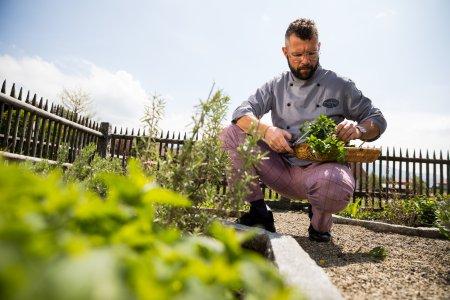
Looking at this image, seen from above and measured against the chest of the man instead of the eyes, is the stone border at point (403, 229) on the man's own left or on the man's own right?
on the man's own left

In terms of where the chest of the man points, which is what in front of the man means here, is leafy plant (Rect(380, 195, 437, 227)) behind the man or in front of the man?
behind

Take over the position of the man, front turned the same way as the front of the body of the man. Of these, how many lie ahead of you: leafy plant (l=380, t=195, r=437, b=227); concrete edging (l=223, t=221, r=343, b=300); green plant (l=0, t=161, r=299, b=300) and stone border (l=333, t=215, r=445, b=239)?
2

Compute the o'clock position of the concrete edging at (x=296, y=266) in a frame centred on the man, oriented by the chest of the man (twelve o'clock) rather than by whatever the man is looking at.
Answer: The concrete edging is roughly at 12 o'clock from the man.

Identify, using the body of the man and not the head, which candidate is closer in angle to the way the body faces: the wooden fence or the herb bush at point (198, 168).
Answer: the herb bush

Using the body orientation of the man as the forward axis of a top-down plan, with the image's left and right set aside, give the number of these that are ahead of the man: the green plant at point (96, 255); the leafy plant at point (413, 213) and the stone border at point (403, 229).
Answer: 1

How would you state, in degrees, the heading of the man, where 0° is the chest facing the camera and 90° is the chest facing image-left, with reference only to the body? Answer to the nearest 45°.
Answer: approximately 0°

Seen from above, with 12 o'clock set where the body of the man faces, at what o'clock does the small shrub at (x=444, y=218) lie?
The small shrub is roughly at 9 o'clock from the man.

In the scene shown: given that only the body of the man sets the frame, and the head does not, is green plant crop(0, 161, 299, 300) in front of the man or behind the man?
in front

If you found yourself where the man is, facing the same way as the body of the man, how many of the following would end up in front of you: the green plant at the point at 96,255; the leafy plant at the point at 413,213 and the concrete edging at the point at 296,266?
2
